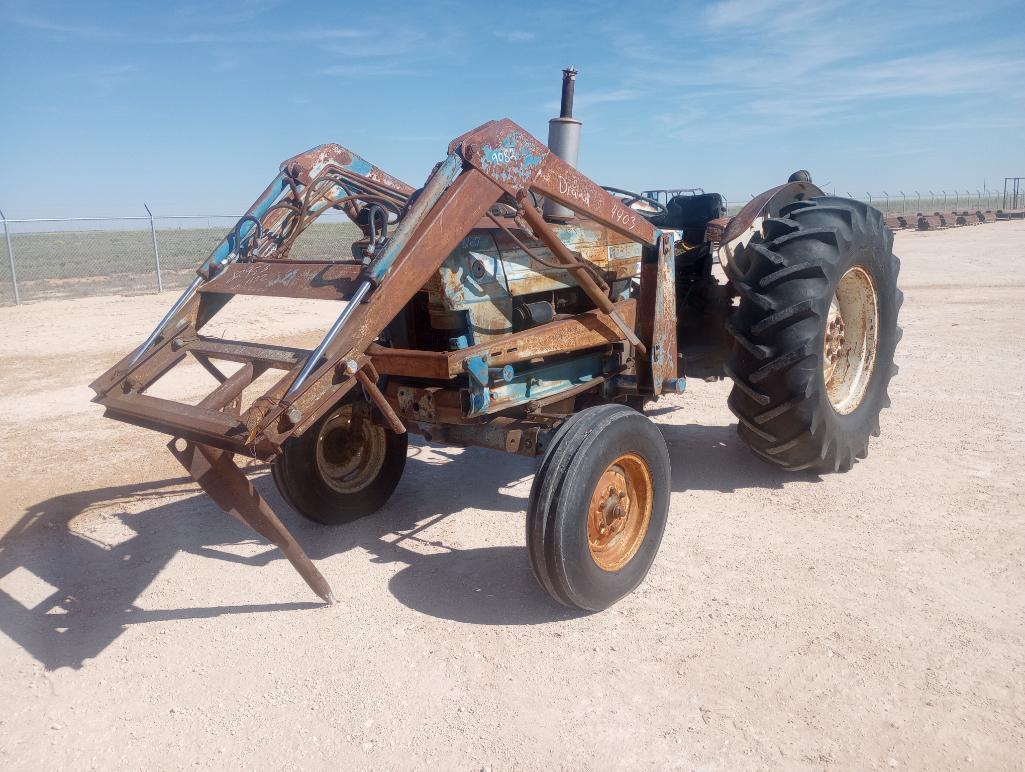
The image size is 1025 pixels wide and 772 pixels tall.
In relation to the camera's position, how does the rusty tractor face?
facing the viewer and to the left of the viewer
